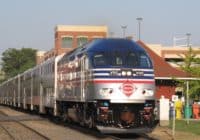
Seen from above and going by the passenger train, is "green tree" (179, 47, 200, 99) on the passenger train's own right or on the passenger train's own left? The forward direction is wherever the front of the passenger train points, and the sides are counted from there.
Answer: on the passenger train's own left

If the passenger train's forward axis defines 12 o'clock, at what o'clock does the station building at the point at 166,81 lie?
The station building is roughly at 8 o'clock from the passenger train.
